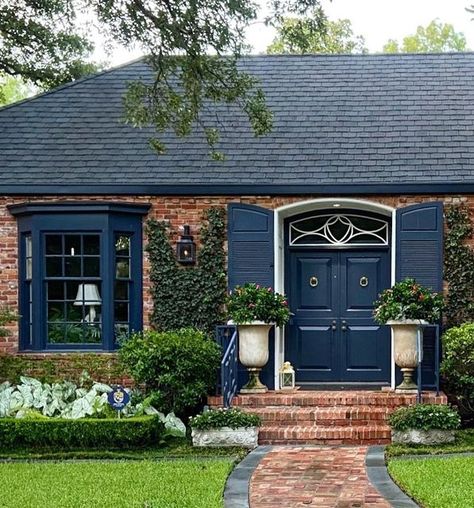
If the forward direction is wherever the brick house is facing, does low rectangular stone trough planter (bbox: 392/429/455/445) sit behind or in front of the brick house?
in front

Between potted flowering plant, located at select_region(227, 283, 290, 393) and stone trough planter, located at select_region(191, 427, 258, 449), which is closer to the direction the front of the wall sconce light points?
the stone trough planter

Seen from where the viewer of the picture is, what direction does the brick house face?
facing the viewer

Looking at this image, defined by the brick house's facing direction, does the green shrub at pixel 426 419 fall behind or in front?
in front

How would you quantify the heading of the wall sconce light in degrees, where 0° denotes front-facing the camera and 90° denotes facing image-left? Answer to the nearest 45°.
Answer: approximately 0°

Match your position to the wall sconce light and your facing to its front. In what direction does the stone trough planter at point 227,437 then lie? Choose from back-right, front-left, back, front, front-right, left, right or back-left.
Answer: front

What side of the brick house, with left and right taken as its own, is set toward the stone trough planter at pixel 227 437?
front

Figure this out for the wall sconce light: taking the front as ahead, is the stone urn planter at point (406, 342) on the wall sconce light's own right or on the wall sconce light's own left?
on the wall sconce light's own left

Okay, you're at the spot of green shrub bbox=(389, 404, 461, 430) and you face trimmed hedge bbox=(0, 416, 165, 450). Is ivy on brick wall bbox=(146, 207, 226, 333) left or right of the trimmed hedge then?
right

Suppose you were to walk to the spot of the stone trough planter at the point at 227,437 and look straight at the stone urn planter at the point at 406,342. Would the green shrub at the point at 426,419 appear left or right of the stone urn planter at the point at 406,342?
right

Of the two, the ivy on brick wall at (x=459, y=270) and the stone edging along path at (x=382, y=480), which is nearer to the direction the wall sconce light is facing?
the stone edging along path
